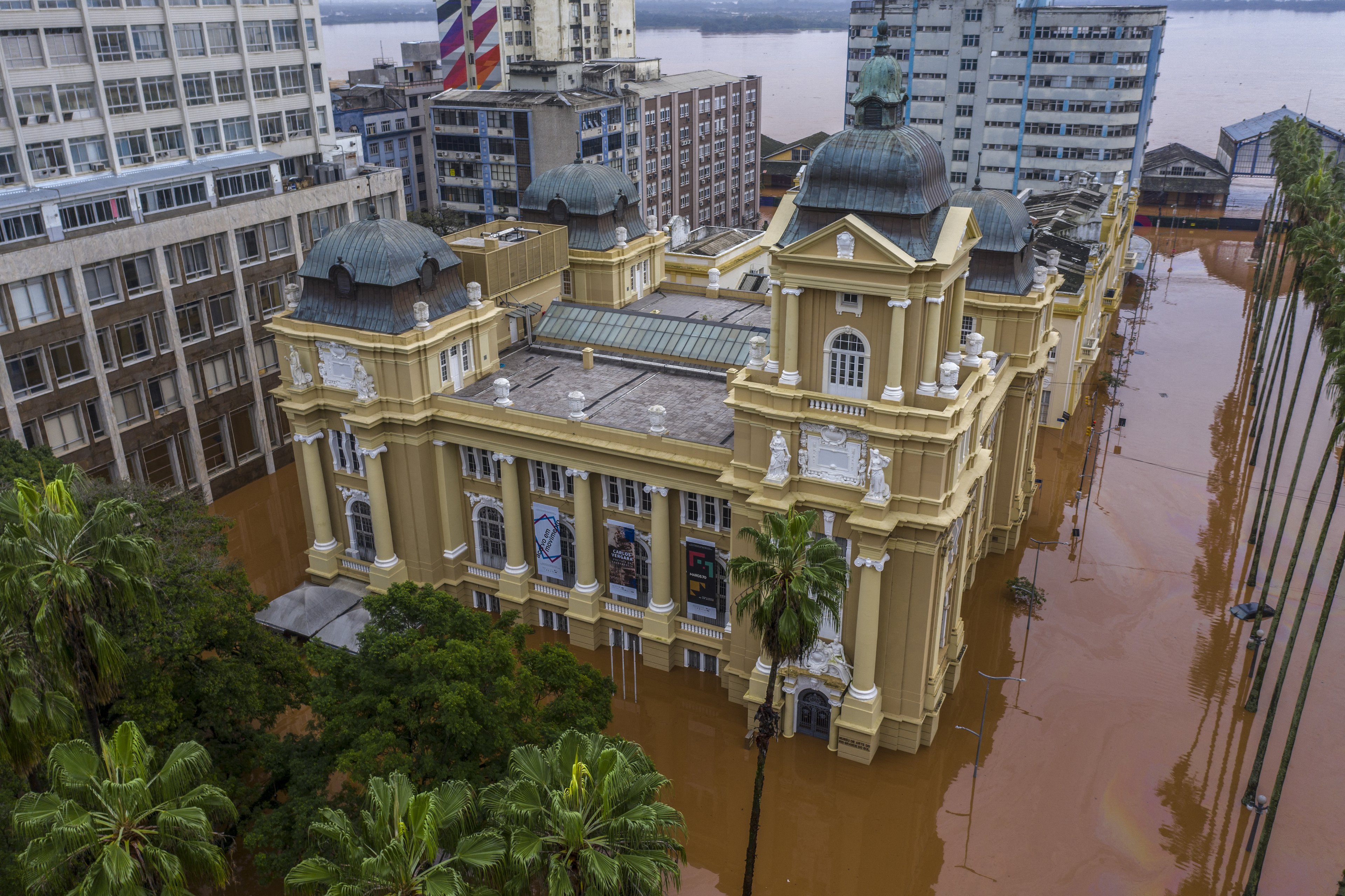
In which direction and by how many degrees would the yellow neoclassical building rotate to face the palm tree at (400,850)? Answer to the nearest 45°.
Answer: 0° — it already faces it

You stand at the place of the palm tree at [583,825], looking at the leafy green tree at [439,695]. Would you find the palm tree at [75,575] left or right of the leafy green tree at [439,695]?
left

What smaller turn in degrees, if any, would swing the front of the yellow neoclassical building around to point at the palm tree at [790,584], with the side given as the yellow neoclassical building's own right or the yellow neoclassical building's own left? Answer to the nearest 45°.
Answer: approximately 45° to the yellow neoclassical building's own left

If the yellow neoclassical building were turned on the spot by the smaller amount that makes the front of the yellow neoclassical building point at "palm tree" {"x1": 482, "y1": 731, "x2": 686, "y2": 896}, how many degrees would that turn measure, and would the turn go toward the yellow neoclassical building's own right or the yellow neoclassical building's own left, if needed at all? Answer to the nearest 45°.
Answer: approximately 45° to the yellow neoclassical building's own left

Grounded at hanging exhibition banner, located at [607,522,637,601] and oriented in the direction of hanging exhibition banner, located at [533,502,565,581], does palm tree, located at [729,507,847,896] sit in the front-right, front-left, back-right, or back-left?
back-left

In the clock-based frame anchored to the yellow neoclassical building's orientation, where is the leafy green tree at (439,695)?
The leafy green tree is roughly at 12 o'clock from the yellow neoclassical building.

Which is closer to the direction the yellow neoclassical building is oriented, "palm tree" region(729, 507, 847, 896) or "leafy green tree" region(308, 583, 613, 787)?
the leafy green tree

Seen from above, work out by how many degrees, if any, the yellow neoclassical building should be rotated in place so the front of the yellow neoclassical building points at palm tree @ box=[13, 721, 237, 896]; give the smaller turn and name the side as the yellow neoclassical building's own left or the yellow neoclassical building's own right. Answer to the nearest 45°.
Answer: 0° — it already faces it

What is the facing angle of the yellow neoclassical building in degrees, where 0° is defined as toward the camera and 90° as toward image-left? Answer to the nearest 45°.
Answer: approximately 45°
